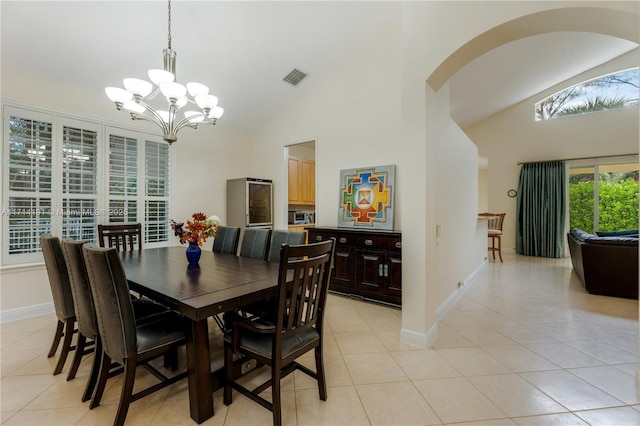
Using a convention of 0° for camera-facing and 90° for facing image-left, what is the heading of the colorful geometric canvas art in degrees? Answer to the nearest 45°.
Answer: approximately 45°

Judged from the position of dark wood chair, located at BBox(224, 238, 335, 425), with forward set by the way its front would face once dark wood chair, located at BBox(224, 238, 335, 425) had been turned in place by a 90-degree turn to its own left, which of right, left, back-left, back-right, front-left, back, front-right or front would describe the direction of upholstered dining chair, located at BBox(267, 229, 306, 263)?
back-right

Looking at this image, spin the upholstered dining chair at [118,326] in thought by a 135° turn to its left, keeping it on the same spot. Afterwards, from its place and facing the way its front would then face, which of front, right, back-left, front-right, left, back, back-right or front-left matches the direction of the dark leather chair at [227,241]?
back-right

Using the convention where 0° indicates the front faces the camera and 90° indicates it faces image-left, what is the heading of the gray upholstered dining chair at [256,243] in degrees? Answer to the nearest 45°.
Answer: approximately 45°

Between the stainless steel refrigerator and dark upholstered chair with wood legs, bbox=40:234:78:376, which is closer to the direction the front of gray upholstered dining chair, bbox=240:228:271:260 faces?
the dark upholstered chair with wood legs

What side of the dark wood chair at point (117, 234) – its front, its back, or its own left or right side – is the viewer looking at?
front

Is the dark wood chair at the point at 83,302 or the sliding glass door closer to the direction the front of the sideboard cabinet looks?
the dark wood chair

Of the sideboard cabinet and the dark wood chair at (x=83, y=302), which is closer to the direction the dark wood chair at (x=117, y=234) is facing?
the dark wood chair

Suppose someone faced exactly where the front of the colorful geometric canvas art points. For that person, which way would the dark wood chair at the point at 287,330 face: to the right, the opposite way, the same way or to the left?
to the right

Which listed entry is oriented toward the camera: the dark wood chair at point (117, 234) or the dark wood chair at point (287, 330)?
the dark wood chair at point (117, 234)

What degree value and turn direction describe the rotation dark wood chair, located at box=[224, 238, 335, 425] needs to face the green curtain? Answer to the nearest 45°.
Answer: approximately 90° to its right

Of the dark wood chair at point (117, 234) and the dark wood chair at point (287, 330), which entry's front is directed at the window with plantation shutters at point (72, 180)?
the dark wood chair at point (287, 330)

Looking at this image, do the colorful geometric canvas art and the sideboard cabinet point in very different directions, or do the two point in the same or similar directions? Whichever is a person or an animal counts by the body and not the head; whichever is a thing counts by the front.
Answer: same or similar directions

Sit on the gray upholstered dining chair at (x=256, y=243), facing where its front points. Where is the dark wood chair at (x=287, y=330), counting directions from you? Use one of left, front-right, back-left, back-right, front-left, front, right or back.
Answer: front-left

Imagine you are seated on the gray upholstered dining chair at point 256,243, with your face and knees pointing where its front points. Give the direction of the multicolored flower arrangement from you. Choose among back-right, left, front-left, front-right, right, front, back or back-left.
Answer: front

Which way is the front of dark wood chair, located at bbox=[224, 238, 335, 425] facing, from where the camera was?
facing away from the viewer and to the left of the viewer
